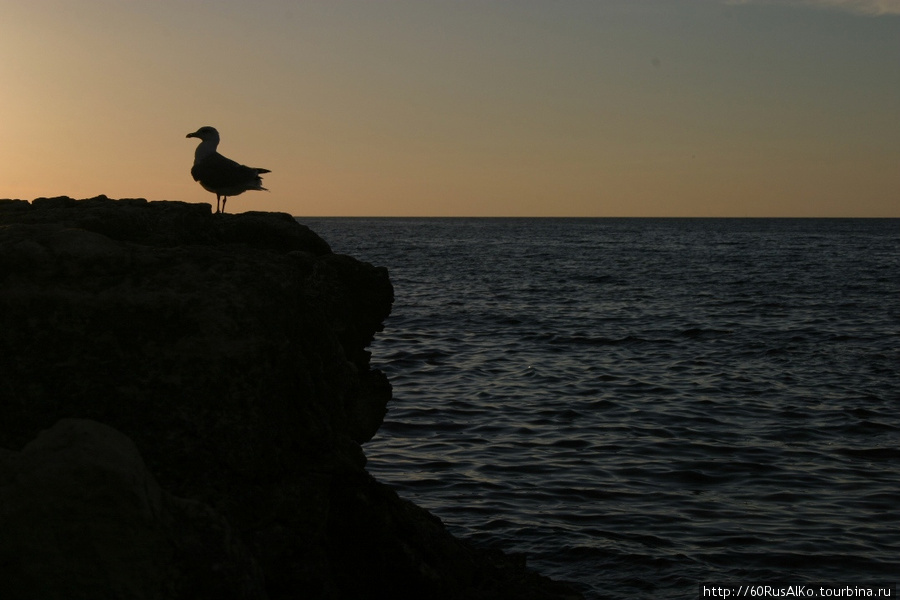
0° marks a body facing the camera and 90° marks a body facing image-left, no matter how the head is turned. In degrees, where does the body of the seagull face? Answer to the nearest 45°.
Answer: approximately 90°
